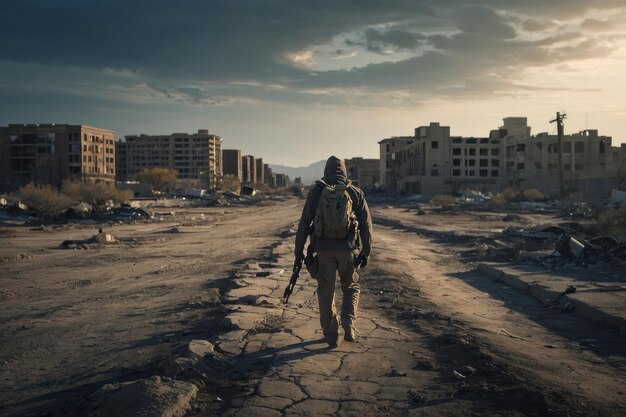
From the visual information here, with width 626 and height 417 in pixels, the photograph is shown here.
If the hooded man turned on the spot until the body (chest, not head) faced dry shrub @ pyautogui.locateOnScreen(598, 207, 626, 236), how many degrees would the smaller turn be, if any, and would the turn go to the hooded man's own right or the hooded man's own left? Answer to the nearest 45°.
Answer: approximately 45° to the hooded man's own right

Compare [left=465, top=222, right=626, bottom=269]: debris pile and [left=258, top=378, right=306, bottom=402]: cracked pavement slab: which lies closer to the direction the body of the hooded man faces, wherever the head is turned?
the debris pile

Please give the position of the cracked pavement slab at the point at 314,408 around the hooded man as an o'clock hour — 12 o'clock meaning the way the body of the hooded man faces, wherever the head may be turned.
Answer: The cracked pavement slab is roughly at 6 o'clock from the hooded man.

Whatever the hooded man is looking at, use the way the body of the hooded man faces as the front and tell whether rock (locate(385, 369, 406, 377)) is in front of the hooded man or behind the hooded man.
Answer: behind

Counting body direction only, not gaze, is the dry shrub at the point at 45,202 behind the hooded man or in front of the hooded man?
in front

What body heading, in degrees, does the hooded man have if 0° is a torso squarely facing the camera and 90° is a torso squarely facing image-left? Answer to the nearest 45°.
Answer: approximately 180°

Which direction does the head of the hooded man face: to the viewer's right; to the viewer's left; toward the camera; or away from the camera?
away from the camera

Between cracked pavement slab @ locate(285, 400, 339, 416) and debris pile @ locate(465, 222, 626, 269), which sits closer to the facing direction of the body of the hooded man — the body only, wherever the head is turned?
the debris pile

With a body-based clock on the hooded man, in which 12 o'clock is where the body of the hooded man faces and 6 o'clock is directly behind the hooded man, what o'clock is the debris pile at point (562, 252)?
The debris pile is roughly at 1 o'clock from the hooded man.

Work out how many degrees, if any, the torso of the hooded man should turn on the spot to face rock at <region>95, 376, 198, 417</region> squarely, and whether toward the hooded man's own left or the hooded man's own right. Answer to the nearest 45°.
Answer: approximately 135° to the hooded man's own left

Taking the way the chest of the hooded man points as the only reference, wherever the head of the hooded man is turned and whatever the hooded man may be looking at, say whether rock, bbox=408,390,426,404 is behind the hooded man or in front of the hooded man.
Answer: behind
